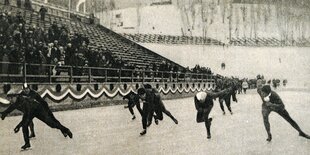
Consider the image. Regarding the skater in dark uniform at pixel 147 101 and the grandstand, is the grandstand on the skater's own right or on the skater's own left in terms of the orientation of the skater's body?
on the skater's own right

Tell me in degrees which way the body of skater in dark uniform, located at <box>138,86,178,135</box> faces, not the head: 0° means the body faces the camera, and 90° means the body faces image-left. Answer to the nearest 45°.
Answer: approximately 45°

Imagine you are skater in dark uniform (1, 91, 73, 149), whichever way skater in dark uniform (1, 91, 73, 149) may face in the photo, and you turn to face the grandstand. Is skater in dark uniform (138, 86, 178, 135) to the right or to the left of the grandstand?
right

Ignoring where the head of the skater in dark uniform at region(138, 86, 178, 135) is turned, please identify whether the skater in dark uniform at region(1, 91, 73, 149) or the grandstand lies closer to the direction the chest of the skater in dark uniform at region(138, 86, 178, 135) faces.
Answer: the skater in dark uniform

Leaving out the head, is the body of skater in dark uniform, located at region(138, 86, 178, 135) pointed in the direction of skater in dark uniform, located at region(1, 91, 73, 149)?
yes

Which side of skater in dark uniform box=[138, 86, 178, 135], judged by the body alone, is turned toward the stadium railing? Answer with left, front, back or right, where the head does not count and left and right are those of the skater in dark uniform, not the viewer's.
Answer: right
